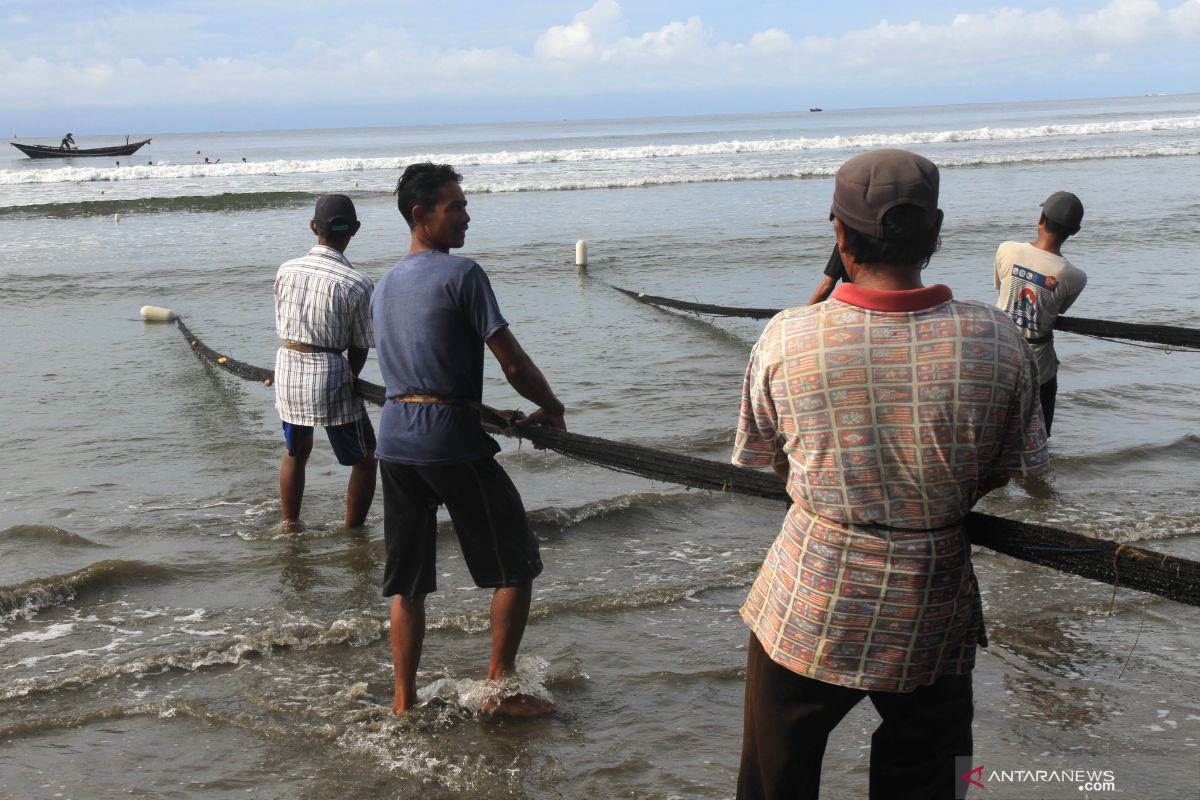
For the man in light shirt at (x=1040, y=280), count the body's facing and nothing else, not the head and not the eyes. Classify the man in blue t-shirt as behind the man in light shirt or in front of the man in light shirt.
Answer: behind

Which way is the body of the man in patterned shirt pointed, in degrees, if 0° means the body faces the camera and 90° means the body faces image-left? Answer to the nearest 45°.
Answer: approximately 180°

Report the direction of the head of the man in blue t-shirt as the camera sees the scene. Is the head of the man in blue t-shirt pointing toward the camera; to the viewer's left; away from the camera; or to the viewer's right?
to the viewer's right

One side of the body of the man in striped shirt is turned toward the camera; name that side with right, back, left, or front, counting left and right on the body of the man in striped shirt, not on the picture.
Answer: back

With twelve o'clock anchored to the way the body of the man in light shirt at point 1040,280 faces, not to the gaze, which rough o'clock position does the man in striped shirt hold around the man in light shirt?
The man in striped shirt is roughly at 8 o'clock from the man in light shirt.

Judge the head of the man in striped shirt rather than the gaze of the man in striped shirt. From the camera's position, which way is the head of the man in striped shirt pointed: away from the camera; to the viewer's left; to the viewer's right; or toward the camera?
away from the camera

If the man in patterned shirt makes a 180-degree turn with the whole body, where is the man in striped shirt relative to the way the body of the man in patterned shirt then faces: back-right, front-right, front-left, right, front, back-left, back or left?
back-right

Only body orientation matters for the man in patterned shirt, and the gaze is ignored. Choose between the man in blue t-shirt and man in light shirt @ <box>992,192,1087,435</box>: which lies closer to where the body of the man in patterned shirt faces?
the man in light shirt

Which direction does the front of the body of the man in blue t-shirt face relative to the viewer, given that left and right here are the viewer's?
facing away from the viewer and to the right of the viewer

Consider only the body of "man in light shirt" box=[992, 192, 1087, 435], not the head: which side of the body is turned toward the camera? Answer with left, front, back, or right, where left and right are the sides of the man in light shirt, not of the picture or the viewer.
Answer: back

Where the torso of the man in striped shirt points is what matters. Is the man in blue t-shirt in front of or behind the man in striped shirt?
behind

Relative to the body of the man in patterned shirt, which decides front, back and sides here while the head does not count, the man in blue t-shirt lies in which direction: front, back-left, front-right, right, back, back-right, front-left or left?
front-left

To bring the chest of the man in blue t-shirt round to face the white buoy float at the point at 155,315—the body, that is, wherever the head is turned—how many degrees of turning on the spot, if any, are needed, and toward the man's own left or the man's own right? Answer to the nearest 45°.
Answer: approximately 45° to the man's own left

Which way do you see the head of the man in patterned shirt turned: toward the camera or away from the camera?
away from the camera

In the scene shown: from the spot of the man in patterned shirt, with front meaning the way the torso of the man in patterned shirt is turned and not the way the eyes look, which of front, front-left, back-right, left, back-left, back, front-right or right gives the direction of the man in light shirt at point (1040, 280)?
front
